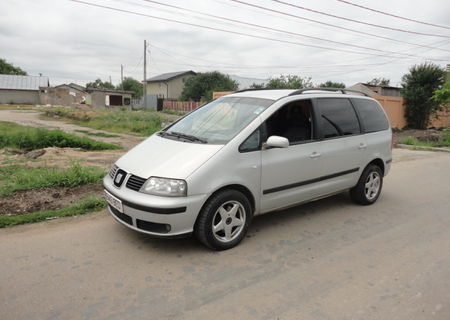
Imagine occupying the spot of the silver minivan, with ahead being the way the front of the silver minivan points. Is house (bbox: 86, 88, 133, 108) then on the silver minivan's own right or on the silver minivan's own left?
on the silver minivan's own right

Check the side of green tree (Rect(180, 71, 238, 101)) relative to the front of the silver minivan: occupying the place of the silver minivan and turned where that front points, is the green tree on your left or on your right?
on your right

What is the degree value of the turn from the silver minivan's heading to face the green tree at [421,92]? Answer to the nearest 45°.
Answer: approximately 180°

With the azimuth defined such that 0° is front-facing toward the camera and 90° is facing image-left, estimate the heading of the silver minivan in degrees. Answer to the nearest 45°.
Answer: approximately 45°

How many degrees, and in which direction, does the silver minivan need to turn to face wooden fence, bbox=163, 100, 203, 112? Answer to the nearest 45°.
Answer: approximately 135° to its right

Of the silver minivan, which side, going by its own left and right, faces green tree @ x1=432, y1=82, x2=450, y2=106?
back

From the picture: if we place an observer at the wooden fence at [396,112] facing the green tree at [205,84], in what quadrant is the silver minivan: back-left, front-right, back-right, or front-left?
back-left
